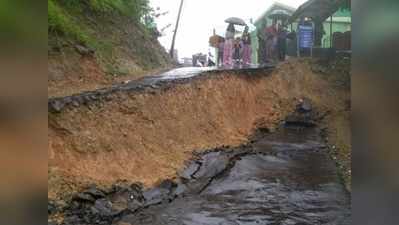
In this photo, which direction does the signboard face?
toward the camera

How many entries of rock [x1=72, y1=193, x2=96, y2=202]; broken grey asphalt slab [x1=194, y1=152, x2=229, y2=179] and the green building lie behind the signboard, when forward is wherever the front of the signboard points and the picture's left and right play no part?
1

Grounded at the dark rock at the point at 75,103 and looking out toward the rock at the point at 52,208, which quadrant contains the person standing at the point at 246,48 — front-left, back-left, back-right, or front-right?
back-left

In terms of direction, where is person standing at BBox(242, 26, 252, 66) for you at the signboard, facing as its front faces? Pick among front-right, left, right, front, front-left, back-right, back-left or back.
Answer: right

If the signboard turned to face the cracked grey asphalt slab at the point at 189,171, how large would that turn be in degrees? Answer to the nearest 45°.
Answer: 0° — it already faces it

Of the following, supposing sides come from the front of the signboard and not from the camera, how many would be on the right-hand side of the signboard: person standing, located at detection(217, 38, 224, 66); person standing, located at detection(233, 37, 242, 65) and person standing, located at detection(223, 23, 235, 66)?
3

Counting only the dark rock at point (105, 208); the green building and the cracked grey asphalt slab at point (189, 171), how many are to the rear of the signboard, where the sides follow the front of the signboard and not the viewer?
1

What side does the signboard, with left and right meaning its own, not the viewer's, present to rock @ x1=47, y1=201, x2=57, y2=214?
front

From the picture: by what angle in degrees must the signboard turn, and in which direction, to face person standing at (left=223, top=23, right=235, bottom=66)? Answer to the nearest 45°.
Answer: approximately 90° to its right

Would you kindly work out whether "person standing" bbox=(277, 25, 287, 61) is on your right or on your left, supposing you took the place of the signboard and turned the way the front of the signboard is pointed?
on your right

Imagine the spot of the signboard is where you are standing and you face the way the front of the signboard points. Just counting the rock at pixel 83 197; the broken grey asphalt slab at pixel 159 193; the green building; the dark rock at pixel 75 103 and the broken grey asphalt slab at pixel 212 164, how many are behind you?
1

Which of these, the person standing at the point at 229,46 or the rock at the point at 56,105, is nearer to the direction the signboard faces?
the rock

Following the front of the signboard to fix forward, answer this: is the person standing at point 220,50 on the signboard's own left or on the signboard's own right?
on the signboard's own right

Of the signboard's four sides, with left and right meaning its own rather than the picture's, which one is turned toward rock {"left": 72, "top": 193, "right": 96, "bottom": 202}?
front
